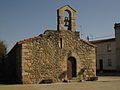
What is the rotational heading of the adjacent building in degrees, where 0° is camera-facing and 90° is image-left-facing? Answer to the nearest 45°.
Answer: approximately 45°

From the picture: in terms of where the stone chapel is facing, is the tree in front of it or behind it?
behind
